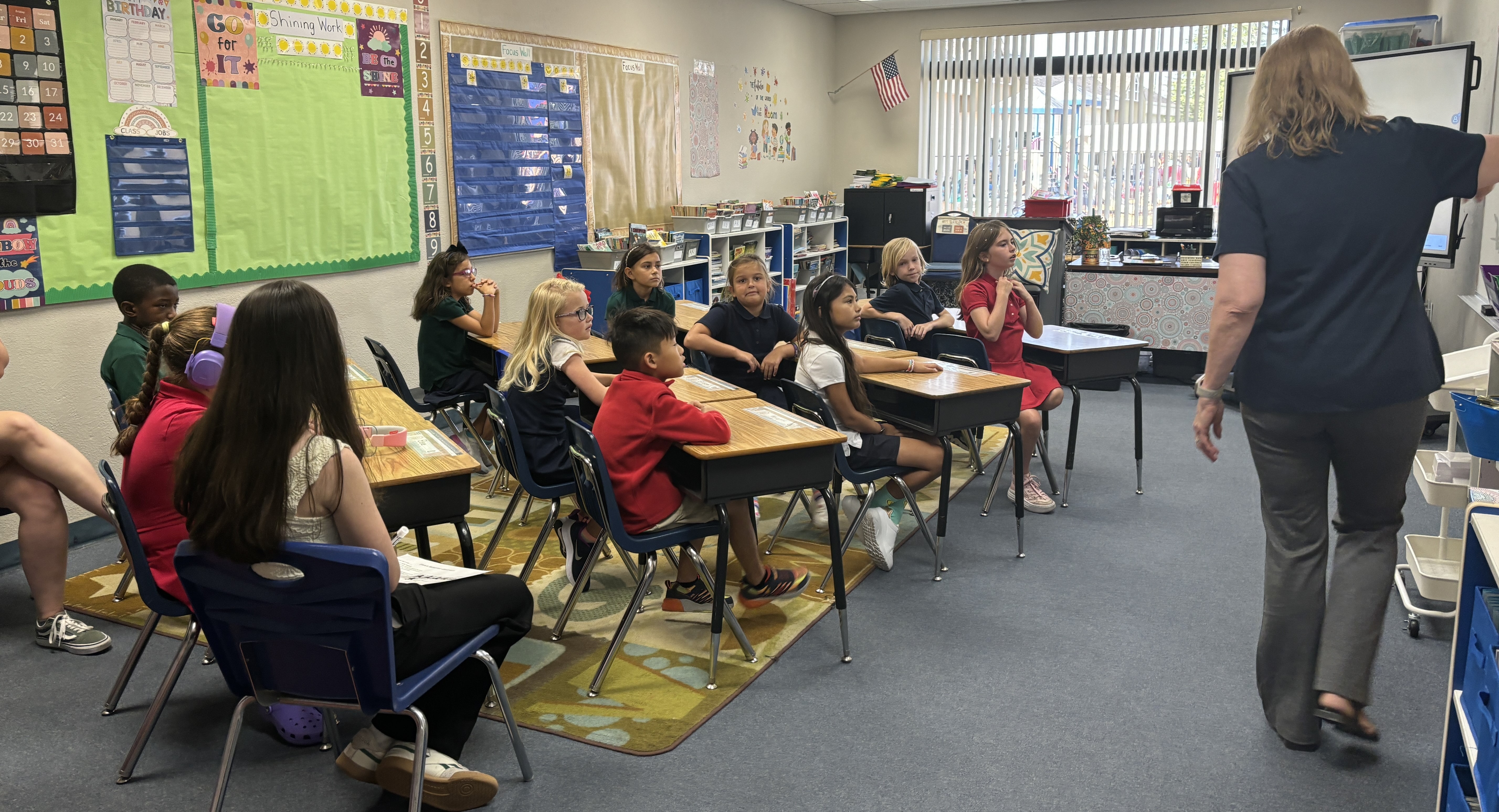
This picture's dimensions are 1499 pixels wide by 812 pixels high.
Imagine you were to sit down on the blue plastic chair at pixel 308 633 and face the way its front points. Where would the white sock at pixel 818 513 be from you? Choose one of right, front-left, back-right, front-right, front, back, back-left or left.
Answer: front

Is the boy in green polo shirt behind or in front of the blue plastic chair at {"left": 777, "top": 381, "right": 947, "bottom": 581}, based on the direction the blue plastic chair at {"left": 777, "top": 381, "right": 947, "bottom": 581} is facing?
behind

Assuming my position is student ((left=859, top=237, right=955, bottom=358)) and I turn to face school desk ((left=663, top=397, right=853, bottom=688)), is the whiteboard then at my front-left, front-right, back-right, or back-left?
back-left

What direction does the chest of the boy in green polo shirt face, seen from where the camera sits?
to the viewer's right

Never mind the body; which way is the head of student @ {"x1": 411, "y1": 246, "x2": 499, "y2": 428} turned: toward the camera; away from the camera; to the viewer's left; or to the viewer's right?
to the viewer's right

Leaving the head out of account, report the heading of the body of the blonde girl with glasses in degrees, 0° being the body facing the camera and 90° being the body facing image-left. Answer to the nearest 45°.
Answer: approximately 270°

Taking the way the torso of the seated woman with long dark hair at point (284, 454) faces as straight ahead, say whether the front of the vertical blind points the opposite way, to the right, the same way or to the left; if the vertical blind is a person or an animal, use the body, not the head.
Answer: the opposite way

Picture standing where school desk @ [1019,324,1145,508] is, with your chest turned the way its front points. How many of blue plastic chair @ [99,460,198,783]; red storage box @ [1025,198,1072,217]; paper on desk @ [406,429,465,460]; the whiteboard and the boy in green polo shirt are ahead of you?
3

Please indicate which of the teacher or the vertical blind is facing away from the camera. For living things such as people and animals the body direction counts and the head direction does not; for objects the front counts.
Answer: the teacher

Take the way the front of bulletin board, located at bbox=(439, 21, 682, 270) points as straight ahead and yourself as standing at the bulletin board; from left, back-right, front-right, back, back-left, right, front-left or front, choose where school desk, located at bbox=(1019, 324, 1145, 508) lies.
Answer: front

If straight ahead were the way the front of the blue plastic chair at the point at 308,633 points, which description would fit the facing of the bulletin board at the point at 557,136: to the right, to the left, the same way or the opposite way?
to the right

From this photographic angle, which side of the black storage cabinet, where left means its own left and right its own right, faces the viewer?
front

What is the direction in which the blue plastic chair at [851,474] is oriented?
to the viewer's right

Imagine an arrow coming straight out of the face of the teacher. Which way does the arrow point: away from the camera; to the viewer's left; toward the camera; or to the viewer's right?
away from the camera

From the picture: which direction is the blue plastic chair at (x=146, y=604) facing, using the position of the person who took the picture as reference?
facing to the right of the viewer

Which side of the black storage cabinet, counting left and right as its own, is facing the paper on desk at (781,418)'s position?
front

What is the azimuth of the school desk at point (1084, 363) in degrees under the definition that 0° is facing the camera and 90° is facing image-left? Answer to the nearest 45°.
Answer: approximately 45°
